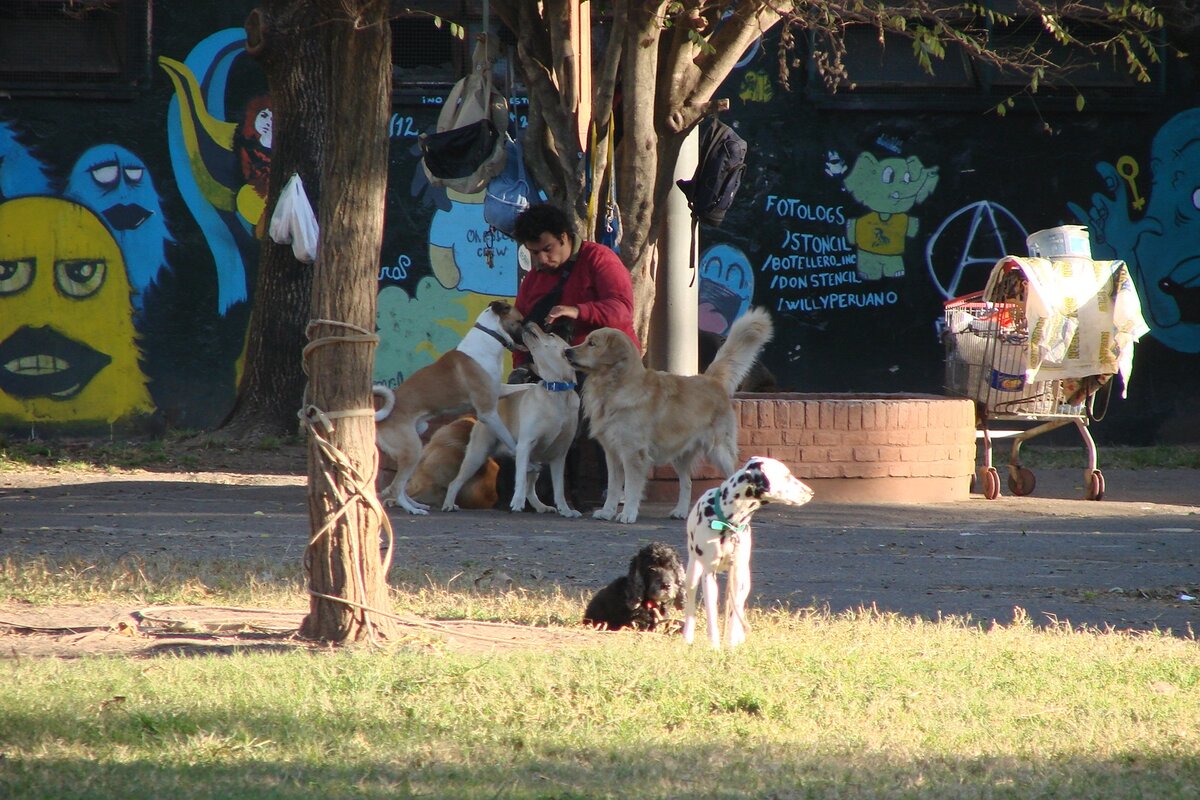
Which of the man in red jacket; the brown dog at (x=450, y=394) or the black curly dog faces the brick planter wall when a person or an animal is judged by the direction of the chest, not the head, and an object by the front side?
the brown dog

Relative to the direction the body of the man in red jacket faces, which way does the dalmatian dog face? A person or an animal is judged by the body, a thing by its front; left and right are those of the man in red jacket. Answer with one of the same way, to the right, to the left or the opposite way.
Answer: to the left

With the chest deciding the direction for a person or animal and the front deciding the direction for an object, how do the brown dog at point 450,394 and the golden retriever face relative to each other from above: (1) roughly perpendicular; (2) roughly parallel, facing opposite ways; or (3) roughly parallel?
roughly parallel, facing opposite ways

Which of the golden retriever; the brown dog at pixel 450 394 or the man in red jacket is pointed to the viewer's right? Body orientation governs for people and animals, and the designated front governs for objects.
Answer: the brown dog

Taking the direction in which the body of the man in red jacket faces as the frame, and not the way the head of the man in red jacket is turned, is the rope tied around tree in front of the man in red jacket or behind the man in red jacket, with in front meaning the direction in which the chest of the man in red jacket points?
in front

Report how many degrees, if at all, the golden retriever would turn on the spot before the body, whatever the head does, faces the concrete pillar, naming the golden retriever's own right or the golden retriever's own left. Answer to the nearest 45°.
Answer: approximately 90° to the golden retriever's own right

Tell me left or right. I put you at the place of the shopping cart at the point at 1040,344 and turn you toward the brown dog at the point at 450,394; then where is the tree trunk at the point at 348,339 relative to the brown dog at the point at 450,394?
left

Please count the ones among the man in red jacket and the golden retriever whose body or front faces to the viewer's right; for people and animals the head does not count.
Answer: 0

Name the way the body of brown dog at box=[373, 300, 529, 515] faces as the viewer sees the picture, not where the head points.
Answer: to the viewer's right

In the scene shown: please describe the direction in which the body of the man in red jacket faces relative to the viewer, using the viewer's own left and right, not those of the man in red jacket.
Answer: facing the viewer and to the left of the viewer

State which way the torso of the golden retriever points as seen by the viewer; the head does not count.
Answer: to the viewer's left

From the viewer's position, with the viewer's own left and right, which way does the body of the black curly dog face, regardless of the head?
facing the viewer and to the right of the viewer

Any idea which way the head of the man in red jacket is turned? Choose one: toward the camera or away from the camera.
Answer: toward the camera
